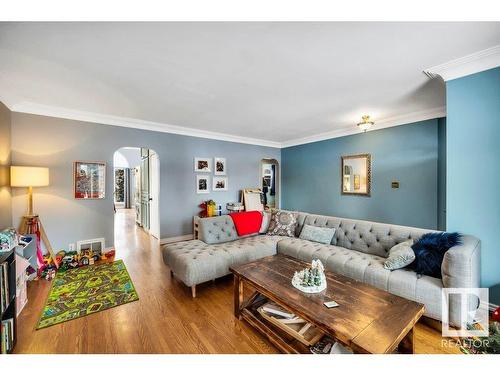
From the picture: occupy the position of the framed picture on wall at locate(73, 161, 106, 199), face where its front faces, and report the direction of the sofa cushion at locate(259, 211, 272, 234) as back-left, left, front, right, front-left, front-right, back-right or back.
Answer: front-left

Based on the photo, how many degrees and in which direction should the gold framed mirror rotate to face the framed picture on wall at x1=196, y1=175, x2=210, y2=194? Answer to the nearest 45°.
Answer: approximately 45° to its right

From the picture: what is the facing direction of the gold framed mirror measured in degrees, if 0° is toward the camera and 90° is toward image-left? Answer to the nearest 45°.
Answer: approximately 45°

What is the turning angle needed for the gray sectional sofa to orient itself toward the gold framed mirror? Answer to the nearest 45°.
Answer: approximately 135° to its right

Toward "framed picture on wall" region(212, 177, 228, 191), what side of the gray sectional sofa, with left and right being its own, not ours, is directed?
right

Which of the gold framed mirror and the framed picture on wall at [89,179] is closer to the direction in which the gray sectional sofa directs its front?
the framed picture on wall

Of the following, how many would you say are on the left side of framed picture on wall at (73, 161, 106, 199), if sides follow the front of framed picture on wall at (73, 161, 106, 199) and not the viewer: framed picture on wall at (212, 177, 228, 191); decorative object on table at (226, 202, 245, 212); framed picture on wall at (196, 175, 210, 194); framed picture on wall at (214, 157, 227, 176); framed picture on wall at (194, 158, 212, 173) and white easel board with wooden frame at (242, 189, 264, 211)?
6

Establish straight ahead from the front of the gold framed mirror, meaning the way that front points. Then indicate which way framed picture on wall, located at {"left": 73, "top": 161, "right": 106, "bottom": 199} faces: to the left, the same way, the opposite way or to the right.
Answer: to the left

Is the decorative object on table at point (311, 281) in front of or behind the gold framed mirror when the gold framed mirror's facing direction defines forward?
in front

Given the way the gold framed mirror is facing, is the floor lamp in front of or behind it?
in front

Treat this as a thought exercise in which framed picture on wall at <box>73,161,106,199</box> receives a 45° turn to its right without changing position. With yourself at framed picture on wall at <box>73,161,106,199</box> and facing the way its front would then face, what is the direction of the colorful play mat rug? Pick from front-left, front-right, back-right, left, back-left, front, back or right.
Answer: front-left

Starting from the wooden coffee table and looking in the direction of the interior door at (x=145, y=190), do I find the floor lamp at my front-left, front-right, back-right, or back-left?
front-left

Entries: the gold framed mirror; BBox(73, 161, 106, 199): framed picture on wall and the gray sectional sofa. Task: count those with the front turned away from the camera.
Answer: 0

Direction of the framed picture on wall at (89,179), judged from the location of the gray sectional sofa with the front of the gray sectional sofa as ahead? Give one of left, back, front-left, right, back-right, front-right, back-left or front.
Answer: front-right

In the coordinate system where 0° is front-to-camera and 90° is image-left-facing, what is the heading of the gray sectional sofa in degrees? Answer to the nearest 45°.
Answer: approximately 45°

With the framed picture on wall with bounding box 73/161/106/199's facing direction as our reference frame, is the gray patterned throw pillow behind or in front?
in front
